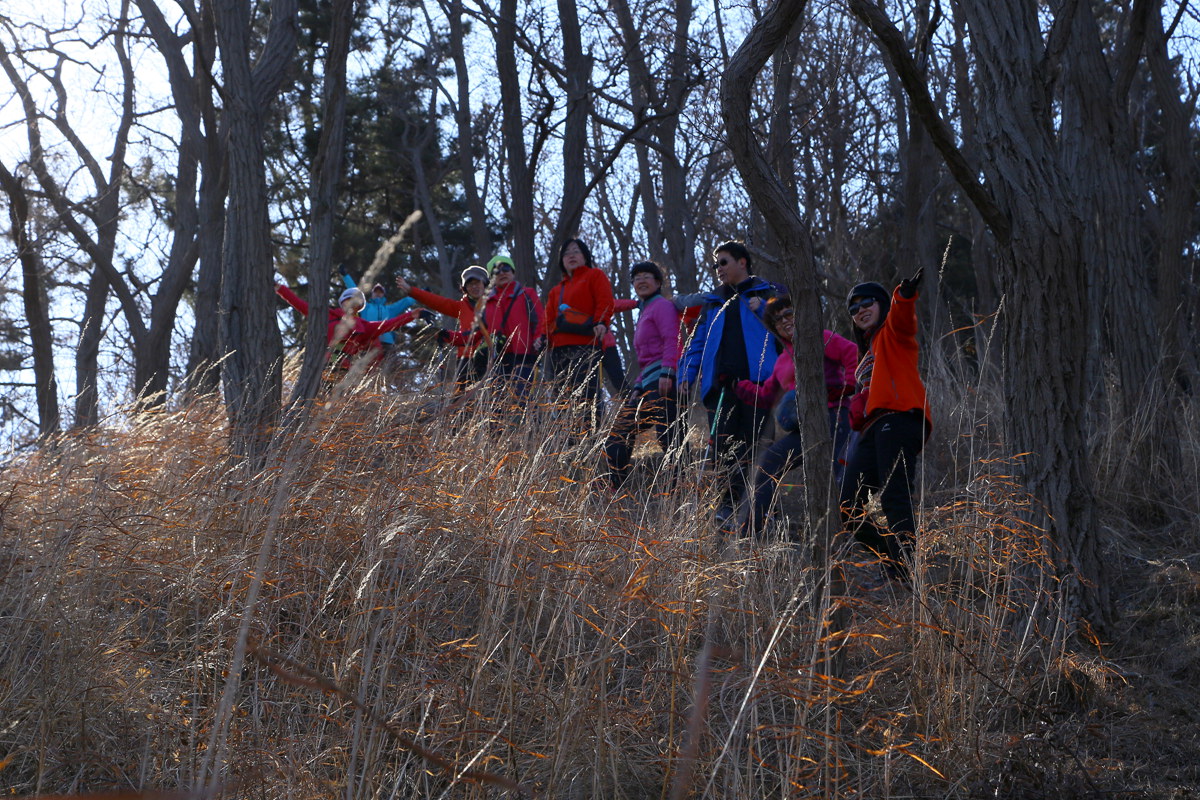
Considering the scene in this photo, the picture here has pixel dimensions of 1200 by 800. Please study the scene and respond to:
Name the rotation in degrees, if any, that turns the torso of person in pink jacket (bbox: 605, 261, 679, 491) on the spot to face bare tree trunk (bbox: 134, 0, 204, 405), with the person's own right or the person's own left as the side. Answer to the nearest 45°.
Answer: approximately 90° to the person's own right

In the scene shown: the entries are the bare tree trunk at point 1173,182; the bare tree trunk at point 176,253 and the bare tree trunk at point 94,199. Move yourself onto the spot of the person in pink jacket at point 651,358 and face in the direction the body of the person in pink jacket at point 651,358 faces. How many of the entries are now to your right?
2

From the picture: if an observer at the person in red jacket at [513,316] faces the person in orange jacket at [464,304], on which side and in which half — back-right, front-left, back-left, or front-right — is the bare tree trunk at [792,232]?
back-left

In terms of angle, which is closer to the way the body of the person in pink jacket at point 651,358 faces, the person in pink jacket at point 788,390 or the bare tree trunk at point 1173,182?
the person in pink jacket

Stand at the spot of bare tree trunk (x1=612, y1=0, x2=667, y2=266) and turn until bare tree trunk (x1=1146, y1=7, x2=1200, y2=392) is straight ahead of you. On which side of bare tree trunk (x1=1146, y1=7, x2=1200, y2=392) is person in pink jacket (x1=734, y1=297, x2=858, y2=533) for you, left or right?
right

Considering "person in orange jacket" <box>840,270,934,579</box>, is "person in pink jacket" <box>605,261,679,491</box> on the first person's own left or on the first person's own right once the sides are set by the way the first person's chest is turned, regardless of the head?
on the first person's own right

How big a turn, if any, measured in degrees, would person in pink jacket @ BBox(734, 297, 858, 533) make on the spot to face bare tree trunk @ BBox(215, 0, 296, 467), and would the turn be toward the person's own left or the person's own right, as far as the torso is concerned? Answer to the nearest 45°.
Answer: approximately 45° to the person's own right

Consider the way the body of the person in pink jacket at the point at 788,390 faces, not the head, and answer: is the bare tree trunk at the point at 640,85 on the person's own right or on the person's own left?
on the person's own right
